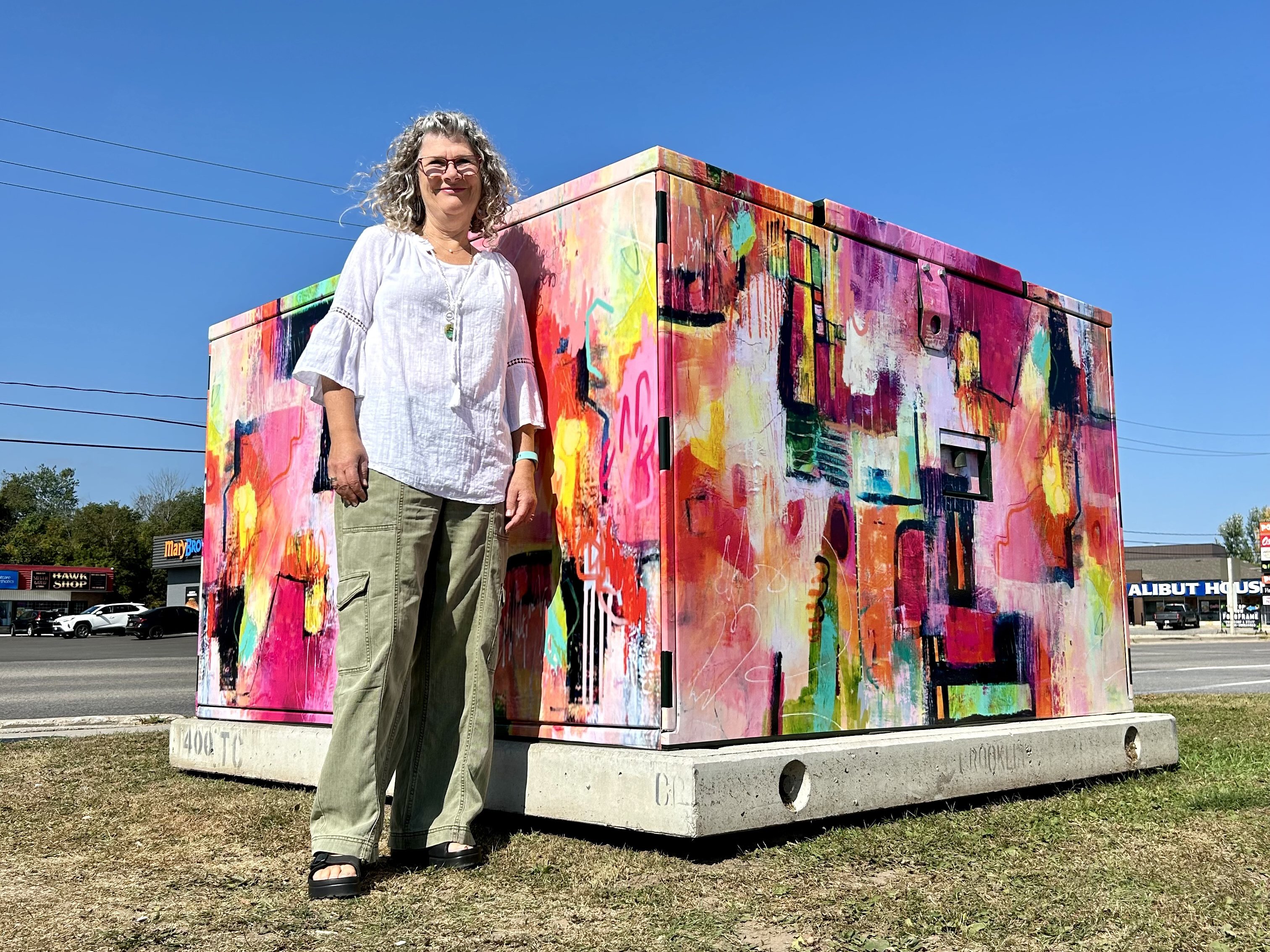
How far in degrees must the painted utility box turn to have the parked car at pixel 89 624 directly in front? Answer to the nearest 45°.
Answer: approximately 180°

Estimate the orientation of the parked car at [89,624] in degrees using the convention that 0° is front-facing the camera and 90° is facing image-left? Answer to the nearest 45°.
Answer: approximately 45°

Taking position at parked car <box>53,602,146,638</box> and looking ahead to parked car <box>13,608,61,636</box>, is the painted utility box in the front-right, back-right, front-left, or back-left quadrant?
back-left

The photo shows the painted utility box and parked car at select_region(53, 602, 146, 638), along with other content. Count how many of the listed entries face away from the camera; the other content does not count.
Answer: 0

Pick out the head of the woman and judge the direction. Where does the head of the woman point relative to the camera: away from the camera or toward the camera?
toward the camera

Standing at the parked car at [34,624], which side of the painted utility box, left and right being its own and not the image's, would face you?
back

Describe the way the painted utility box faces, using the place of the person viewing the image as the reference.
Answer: facing the viewer and to the right of the viewer

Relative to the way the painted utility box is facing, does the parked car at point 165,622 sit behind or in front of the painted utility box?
behind

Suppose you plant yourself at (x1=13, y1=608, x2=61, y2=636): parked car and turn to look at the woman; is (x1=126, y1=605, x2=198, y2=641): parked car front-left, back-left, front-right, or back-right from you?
front-left
